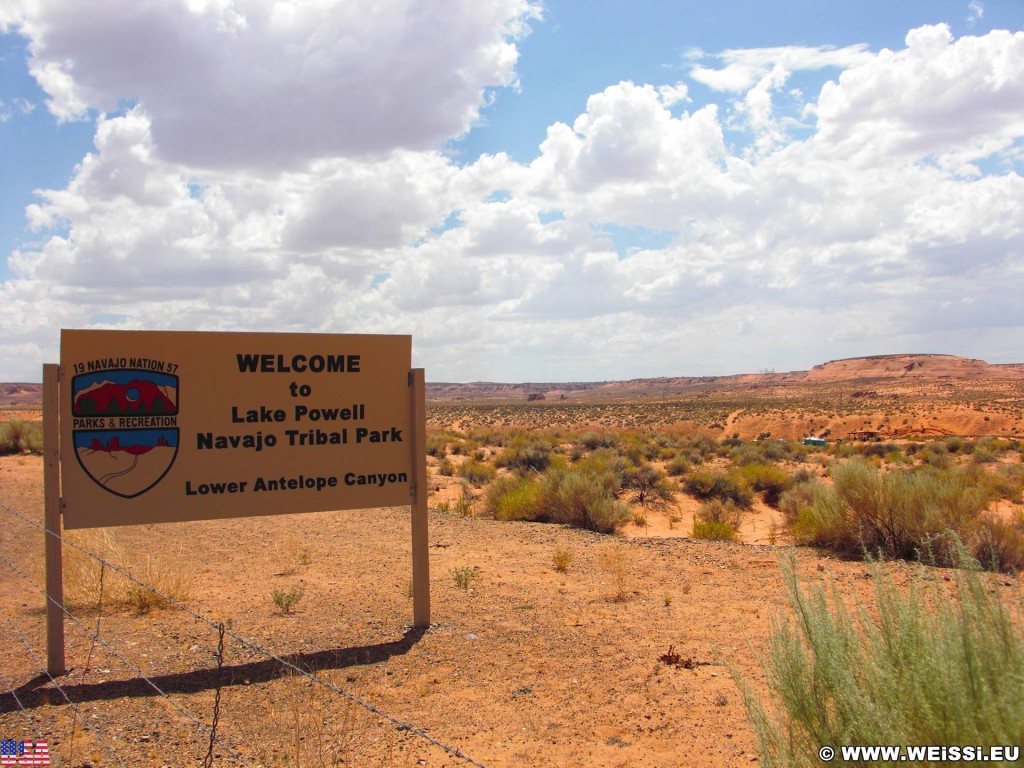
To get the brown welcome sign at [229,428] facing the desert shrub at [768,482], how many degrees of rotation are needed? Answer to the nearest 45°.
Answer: approximately 135° to its left

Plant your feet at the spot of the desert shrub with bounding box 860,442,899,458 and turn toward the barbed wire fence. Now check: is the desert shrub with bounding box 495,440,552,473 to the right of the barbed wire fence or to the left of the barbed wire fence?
right

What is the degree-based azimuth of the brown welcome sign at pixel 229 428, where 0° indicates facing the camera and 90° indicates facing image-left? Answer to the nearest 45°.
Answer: approximately 0°

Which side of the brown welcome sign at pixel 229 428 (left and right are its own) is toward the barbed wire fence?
front

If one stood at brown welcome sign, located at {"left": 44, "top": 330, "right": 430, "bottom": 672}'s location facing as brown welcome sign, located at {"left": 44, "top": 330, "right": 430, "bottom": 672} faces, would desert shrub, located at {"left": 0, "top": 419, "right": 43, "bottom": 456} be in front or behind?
behind

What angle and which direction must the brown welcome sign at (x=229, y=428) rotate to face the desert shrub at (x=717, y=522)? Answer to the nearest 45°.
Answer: approximately 135° to its left

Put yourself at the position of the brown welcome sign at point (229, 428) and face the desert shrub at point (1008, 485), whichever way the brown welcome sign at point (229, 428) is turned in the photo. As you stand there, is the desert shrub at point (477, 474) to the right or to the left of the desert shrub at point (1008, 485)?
left

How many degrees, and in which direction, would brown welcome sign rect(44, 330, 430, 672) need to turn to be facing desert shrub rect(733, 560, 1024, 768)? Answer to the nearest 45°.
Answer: approximately 45° to its left

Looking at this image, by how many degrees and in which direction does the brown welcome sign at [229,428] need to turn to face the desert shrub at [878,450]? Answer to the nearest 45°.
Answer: approximately 135° to its left

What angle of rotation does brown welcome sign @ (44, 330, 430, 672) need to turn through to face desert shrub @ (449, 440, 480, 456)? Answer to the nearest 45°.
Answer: approximately 180°

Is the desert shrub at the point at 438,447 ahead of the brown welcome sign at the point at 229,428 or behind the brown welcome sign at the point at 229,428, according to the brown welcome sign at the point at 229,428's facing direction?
behind
